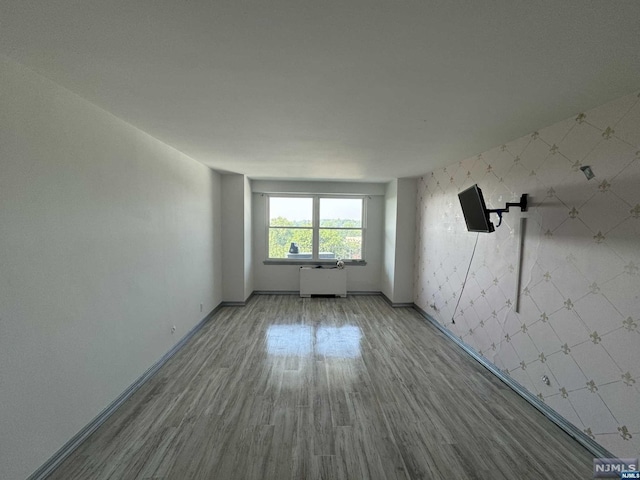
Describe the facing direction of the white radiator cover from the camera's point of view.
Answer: facing the viewer

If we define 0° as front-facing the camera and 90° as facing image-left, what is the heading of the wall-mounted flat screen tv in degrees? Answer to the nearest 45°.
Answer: approximately 45°

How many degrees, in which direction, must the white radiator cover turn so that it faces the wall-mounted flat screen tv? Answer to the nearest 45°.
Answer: approximately 45° to its left

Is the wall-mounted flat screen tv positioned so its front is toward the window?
no

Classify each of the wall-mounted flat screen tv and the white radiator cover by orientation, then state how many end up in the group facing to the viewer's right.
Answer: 0

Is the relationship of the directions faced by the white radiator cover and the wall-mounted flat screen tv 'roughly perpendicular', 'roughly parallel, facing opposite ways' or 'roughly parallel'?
roughly perpendicular

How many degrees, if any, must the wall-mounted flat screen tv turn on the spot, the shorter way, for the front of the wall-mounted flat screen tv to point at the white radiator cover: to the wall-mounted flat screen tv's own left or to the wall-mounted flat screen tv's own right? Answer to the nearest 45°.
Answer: approximately 90° to the wall-mounted flat screen tv's own right
